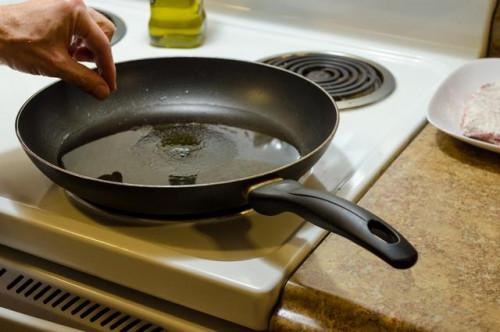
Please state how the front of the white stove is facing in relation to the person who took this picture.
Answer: facing the viewer and to the left of the viewer

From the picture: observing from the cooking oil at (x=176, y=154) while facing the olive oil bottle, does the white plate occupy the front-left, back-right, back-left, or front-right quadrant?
front-right
